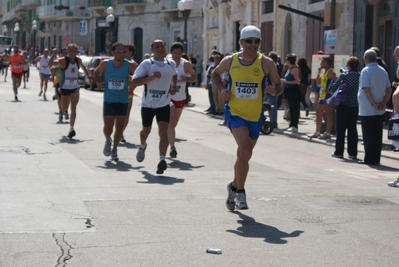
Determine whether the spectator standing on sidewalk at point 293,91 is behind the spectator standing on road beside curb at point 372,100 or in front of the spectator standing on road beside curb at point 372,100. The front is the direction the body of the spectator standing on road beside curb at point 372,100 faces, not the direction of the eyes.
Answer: in front

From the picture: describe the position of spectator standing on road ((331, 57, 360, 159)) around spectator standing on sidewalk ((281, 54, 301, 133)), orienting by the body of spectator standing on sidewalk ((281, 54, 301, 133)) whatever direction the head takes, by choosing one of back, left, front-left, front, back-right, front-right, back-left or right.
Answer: left

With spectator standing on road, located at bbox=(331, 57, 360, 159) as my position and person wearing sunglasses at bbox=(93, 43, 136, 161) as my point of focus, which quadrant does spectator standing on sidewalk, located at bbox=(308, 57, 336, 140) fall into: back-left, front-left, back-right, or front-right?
back-right

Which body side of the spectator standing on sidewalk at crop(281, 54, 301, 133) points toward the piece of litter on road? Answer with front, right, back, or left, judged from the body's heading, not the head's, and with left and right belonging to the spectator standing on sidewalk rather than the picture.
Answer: left

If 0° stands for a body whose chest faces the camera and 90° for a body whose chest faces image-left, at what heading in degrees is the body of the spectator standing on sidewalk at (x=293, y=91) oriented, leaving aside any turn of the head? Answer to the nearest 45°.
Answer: approximately 90°

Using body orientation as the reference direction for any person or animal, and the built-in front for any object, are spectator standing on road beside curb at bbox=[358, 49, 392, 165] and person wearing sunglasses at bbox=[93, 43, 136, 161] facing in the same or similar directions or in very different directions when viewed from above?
very different directions

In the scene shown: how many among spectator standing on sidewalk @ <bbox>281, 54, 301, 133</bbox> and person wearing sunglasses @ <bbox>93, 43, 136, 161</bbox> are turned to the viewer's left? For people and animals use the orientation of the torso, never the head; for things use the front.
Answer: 1

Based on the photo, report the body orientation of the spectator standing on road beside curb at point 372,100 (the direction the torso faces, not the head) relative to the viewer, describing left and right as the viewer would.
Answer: facing away from the viewer and to the left of the viewer

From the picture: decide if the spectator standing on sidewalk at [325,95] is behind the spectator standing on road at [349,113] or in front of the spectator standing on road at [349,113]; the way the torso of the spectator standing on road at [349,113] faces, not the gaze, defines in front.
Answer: in front

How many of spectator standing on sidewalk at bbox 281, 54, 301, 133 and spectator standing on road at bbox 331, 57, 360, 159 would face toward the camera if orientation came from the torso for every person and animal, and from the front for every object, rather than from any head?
0

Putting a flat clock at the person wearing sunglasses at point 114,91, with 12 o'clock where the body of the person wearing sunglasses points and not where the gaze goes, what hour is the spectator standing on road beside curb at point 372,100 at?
The spectator standing on road beside curb is roughly at 9 o'clock from the person wearing sunglasses.

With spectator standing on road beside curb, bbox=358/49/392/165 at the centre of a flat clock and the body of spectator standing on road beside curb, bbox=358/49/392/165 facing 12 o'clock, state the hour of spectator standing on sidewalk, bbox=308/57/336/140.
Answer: spectator standing on sidewalk, bbox=308/57/336/140 is roughly at 1 o'clock from spectator standing on road beside curb, bbox=358/49/392/165.

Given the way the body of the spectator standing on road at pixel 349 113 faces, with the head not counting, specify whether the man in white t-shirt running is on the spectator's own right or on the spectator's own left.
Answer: on the spectator's own left
